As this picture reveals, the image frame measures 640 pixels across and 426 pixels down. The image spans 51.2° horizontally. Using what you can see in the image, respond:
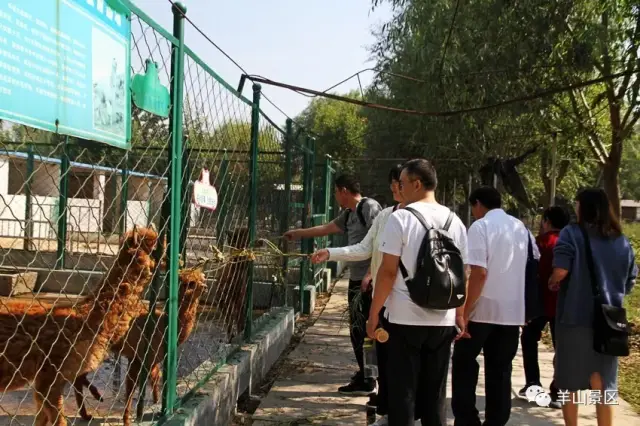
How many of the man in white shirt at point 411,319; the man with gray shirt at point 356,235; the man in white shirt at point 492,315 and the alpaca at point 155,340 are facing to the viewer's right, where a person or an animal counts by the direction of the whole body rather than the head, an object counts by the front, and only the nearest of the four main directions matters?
1

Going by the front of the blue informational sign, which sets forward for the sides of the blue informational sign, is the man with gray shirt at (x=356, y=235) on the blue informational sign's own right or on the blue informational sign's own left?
on the blue informational sign's own left

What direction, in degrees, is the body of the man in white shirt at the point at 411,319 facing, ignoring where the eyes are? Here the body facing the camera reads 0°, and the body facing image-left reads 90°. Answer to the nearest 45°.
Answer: approximately 135°

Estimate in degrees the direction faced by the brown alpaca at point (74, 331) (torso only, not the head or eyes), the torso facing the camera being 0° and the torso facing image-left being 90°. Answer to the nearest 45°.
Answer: approximately 270°

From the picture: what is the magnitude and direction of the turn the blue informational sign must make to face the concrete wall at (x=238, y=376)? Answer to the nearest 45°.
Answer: approximately 90° to its left

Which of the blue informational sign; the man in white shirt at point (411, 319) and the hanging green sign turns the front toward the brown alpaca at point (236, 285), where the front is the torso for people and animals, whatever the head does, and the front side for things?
the man in white shirt

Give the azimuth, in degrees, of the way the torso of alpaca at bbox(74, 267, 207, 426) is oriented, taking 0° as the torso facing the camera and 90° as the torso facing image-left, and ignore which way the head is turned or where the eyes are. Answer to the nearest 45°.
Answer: approximately 270°

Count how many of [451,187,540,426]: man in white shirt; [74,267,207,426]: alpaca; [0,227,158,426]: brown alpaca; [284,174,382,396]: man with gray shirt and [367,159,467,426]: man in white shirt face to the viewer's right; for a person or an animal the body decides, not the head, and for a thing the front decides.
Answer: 2

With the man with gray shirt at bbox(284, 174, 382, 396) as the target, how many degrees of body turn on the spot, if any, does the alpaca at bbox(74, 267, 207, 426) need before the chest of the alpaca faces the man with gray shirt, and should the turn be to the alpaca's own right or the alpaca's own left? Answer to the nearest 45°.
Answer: approximately 45° to the alpaca's own left

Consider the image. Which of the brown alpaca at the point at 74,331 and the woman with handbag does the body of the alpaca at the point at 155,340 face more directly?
the woman with handbag

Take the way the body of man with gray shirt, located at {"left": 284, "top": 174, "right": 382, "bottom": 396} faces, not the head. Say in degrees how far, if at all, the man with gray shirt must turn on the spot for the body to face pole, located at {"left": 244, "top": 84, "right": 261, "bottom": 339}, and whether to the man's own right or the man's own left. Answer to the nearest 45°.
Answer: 0° — they already face it
